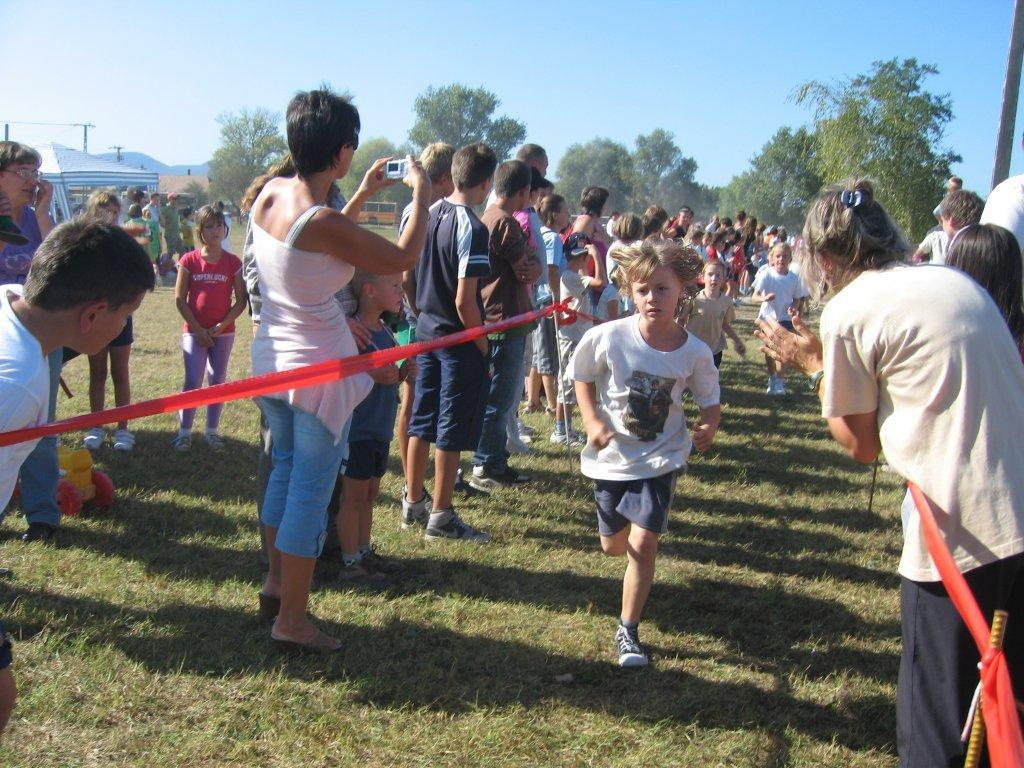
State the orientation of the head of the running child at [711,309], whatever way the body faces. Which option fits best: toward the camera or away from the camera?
toward the camera

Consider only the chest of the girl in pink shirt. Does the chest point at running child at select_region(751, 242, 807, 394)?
no

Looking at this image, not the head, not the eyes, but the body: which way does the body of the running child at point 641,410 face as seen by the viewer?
toward the camera

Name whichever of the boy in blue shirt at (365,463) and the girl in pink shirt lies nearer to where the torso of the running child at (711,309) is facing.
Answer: the boy in blue shirt

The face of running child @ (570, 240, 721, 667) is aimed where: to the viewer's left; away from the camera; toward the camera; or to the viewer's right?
toward the camera

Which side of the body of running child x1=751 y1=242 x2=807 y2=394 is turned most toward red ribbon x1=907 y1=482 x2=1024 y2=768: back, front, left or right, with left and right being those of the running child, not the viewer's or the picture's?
front

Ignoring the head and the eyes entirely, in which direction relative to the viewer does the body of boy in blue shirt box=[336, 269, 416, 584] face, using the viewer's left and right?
facing to the right of the viewer
